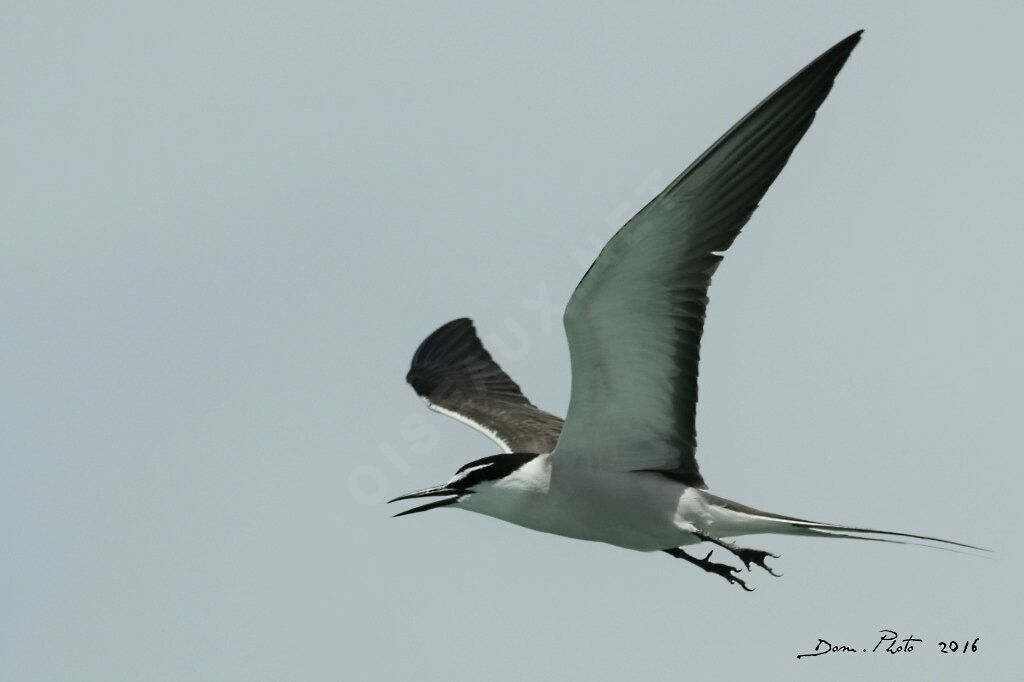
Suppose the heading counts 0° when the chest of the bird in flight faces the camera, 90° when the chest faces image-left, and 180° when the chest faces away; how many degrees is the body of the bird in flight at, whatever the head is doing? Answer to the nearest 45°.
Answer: approximately 90°
